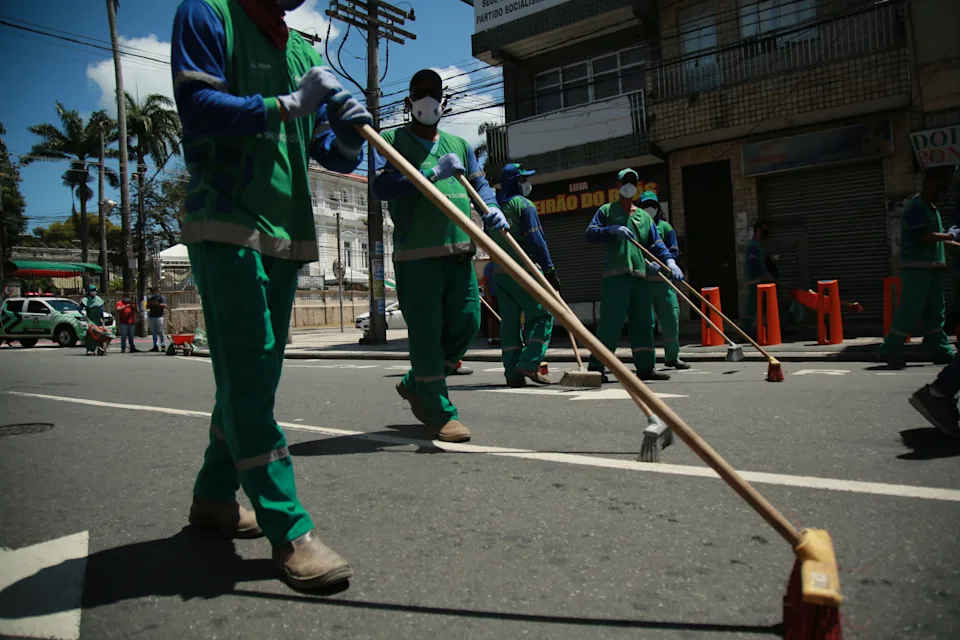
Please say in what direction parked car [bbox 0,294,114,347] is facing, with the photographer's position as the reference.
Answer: facing the viewer and to the right of the viewer

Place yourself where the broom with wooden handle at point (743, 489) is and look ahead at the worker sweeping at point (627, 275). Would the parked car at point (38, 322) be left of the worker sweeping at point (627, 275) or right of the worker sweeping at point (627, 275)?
left

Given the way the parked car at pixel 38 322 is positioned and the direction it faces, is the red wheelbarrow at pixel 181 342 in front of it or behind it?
in front
